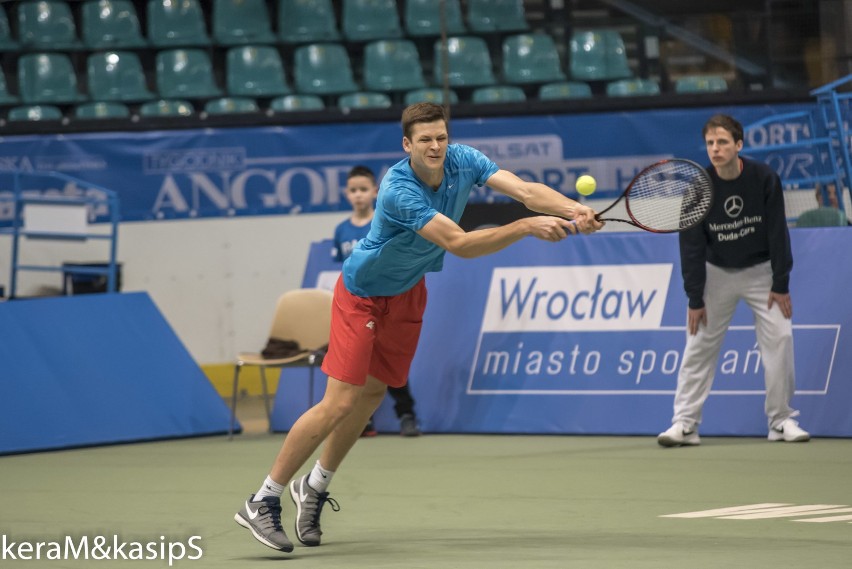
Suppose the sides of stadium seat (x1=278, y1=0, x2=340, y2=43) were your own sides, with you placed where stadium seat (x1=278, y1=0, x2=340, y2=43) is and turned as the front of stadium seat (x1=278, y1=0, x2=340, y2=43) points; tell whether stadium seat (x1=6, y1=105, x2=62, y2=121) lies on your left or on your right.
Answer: on your right

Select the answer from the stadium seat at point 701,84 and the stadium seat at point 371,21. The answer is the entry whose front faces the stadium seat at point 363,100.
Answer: the stadium seat at point 371,21

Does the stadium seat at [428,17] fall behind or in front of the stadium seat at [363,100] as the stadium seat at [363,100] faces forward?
behind

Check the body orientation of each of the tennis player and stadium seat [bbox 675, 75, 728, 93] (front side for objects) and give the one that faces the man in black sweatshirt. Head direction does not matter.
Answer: the stadium seat

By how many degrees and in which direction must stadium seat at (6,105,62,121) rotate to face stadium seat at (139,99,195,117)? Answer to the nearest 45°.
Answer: approximately 90° to its left

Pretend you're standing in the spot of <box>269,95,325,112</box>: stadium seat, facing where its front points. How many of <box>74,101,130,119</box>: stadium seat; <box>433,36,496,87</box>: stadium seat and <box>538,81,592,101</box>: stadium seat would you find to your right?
1
